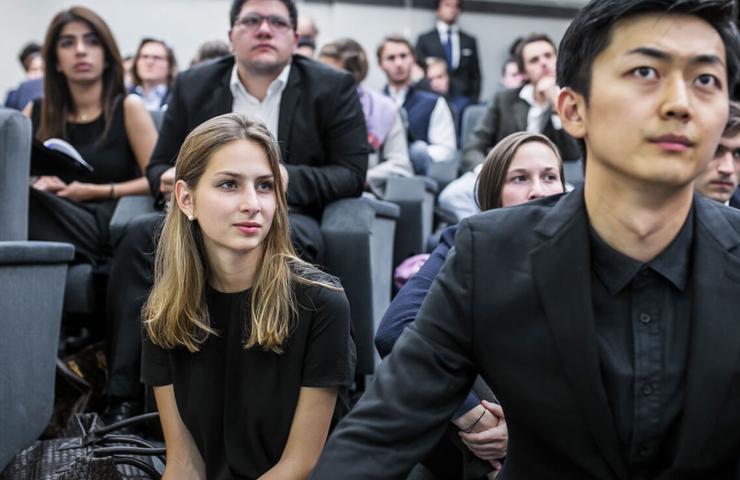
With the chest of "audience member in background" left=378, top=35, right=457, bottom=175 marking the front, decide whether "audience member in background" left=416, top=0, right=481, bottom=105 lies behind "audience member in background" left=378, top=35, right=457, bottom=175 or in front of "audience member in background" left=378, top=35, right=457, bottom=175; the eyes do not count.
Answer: behind

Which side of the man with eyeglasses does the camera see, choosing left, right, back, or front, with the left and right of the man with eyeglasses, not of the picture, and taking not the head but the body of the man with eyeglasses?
front

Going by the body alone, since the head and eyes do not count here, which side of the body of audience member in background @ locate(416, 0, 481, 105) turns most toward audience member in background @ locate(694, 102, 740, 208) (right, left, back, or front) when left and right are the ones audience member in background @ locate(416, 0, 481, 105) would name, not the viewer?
front

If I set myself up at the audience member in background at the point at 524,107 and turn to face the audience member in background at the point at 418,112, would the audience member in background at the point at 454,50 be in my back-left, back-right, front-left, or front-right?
front-right

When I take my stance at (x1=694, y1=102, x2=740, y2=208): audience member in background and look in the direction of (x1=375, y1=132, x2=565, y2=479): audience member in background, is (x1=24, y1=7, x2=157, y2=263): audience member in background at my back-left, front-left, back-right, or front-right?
front-right

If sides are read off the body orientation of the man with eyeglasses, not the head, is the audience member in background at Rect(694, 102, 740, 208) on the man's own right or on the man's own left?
on the man's own left

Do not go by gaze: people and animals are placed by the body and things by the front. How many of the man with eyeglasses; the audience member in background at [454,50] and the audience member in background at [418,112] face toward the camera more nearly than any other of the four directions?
3

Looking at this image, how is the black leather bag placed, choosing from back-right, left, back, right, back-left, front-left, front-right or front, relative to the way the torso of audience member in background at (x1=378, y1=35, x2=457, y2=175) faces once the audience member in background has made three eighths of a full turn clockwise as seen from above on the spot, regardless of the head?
back-left

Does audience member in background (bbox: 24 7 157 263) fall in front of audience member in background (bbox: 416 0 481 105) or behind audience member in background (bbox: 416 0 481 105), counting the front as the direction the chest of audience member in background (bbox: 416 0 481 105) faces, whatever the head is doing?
in front

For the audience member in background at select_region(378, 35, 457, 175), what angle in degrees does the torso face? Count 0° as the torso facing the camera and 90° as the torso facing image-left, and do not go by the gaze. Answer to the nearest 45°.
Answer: approximately 0°

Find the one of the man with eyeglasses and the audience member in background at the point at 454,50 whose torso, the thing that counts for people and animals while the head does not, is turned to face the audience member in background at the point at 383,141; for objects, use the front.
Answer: the audience member in background at the point at 454,50

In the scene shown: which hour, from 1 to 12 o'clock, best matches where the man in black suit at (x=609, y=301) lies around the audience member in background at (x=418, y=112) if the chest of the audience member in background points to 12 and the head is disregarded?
The man in black suit is roughly at 12 o'clock from the audience member in background.

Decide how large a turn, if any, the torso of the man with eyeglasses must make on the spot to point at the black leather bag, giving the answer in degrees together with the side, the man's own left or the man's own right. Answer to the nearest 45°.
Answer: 0° — they already face it

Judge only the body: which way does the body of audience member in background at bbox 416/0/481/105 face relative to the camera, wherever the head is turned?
toward the camera

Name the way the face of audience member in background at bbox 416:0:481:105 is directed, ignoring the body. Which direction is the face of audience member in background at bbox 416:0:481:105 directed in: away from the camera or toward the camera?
toward the camera

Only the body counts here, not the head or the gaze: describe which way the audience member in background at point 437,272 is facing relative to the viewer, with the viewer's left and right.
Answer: facing the viewer and to the right of the viewer

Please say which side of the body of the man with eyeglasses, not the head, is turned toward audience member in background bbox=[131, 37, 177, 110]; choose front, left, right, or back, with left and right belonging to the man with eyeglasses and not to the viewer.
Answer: back
